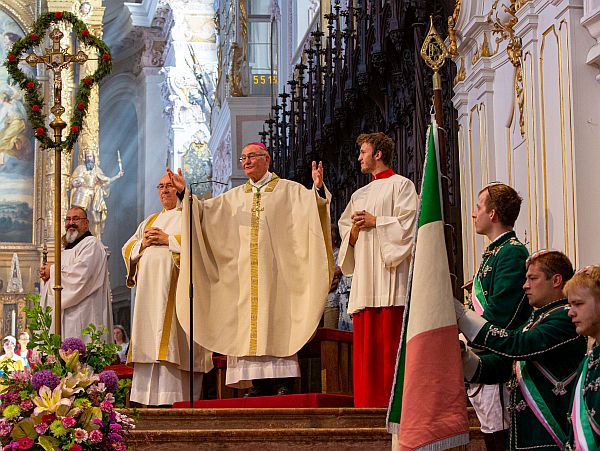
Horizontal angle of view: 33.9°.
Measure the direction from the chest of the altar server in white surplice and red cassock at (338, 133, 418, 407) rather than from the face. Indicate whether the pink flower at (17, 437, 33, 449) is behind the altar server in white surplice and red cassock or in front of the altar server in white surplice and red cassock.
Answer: in front

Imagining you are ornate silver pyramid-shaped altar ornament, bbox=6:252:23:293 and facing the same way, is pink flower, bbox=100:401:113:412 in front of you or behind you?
in front

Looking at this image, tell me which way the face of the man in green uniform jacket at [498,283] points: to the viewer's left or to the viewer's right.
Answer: to the viewer's left

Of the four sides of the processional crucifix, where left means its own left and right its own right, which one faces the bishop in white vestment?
left

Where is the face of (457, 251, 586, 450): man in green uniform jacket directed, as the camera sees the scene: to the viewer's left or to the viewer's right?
to the viewer's left

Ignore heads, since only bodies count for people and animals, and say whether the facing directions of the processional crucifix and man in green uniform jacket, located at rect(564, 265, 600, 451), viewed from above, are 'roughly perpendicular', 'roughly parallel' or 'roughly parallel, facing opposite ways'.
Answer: roughly perpendicular

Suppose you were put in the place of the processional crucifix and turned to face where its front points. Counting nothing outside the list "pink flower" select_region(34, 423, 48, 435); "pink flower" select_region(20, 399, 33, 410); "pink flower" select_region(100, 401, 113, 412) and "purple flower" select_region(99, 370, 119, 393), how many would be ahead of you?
4

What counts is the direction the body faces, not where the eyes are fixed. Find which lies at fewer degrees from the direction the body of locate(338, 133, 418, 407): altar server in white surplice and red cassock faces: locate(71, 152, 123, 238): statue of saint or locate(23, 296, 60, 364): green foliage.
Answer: the green foliage

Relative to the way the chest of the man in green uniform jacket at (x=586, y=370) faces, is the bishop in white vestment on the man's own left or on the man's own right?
on the man's own right

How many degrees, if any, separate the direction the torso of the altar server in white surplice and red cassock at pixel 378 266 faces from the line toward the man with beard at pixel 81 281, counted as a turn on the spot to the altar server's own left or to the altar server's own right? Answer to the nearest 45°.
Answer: approximately 90° to the altar server's own right

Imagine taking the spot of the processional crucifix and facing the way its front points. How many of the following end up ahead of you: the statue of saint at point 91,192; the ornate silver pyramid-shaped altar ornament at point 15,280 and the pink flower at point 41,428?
1

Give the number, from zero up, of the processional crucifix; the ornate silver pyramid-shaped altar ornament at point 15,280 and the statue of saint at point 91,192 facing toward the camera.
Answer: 3
